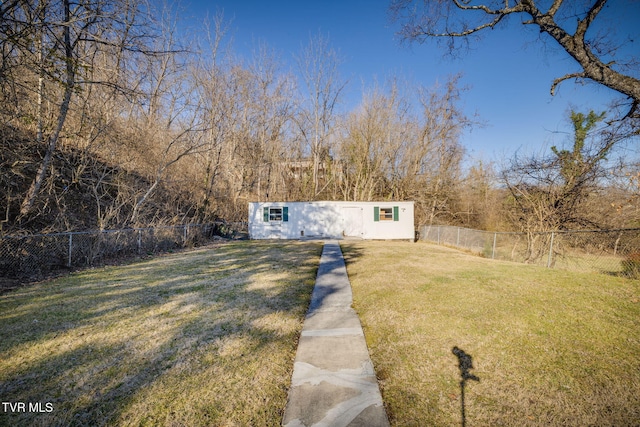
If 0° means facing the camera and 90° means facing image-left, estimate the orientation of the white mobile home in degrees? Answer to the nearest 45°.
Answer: approximately 0°

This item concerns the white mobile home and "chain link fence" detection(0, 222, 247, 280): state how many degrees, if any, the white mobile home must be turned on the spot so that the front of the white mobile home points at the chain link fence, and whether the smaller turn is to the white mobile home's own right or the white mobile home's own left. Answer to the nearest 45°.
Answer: approximately 45° to the white mobile home's own right

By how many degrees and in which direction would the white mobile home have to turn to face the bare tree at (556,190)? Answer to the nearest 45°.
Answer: approximately 45° to its left
